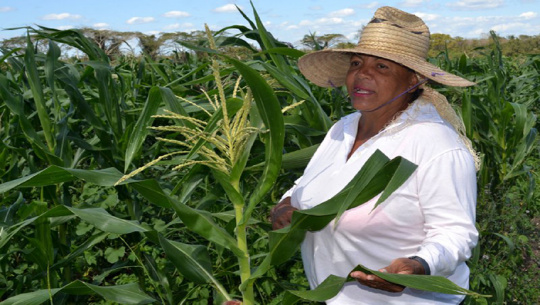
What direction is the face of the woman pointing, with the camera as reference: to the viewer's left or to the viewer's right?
to the viewer's left

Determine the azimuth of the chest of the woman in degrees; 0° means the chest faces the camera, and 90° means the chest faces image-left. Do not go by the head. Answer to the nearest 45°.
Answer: approximately 45°

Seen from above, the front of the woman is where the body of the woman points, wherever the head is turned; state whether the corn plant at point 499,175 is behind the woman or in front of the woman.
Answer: behind
